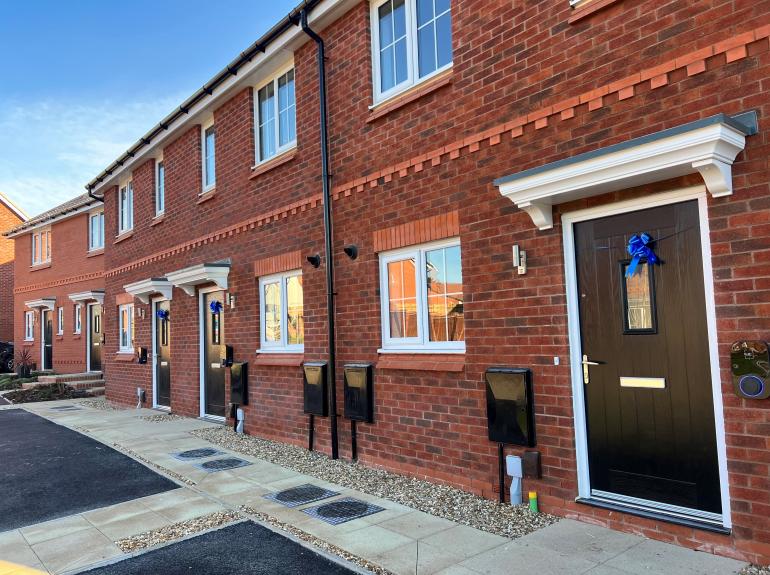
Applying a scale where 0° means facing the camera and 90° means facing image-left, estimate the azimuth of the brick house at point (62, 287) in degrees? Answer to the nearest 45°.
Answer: approximately 45°

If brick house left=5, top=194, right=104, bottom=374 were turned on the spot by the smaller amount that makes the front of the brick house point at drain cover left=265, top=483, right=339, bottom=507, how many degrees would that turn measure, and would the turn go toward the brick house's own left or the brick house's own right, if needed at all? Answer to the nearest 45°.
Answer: approximately 45° to the brick house's own left

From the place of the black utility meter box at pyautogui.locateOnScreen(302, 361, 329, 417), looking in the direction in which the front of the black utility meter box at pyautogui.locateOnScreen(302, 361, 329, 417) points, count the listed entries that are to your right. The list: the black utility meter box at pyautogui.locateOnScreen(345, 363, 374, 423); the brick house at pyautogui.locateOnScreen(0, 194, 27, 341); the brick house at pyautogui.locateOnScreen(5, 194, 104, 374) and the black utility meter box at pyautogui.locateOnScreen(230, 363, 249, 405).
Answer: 3

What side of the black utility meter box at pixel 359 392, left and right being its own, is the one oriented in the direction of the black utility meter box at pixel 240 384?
right

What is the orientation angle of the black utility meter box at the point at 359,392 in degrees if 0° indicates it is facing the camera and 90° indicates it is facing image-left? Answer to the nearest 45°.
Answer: approximately 45°

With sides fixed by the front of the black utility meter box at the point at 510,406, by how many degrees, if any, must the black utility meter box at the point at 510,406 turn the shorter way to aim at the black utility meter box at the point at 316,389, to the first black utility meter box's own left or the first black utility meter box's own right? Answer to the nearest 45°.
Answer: approximately 90° to the first black utility meter box's own right

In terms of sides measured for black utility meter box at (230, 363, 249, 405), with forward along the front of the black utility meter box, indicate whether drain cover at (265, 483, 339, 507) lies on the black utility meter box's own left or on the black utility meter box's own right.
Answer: on the black utility meter box's own left

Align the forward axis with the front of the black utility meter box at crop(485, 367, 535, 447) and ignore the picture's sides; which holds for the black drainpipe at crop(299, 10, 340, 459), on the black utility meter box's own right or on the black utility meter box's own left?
on the black utility meter box's own right
